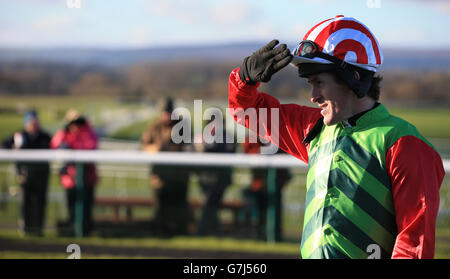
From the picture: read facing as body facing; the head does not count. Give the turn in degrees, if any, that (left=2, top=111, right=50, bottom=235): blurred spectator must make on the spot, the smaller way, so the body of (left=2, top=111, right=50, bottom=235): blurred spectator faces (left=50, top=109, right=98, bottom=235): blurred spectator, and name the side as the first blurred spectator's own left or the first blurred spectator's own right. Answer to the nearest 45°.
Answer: approximately 45° to the first blurred spectator's own left

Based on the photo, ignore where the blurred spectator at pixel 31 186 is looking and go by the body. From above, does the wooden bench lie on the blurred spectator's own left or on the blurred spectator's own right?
on the blurred spectator's own left

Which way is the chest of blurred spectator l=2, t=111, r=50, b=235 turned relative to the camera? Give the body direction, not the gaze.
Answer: toward the camera

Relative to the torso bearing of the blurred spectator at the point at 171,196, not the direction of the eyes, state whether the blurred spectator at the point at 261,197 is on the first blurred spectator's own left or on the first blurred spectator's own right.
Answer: on the first blurred spectator's own left

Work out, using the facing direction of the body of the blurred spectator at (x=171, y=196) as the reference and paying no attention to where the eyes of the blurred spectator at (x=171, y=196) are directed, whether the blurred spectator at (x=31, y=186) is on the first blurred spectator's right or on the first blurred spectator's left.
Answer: on the first blurred spectator's right

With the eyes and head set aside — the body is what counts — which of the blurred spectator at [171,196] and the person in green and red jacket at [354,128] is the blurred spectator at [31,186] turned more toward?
the person in green and red jacket

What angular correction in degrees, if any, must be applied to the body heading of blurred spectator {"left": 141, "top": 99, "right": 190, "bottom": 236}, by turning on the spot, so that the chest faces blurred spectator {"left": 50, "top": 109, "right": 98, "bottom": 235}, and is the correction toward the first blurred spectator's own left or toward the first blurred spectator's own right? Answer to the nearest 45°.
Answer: approximately 90° to the first blurred spectator's own right

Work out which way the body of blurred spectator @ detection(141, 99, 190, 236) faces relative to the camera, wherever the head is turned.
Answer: toward the camera

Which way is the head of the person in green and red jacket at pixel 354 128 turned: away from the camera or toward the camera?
toward the camera

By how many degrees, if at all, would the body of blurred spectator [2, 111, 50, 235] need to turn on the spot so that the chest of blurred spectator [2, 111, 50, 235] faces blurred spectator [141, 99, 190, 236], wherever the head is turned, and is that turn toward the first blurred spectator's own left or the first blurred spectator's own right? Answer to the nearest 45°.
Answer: approximately 45° to the first blurred spectator's own left

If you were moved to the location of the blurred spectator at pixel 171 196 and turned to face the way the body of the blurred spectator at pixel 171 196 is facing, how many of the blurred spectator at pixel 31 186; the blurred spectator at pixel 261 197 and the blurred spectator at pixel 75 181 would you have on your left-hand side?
1

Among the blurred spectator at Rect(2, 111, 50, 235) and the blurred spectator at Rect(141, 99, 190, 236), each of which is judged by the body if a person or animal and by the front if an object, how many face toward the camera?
2
